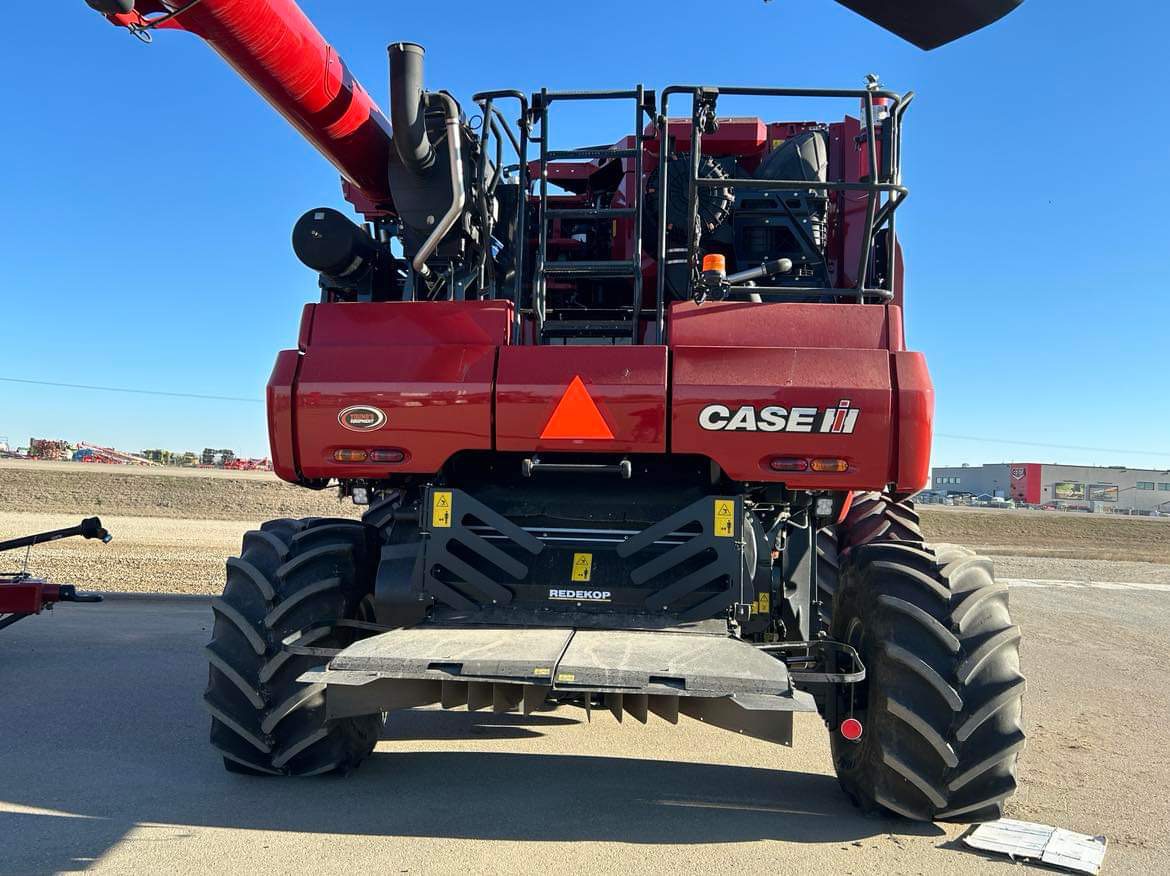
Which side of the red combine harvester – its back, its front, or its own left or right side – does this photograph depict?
back

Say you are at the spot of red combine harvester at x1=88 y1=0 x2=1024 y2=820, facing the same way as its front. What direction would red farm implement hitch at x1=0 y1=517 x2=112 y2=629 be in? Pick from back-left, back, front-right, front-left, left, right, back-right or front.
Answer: front-left

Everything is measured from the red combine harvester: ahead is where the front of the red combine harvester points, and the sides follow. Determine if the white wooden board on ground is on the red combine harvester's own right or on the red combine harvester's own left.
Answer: on the red combine harvester's own right

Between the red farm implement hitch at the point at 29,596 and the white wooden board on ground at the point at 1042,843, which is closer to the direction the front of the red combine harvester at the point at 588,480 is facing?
the red farm implement hitch
